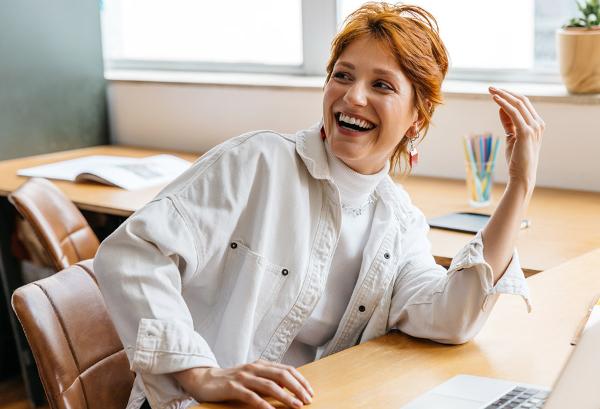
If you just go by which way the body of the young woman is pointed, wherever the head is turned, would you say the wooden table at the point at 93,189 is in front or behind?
behind

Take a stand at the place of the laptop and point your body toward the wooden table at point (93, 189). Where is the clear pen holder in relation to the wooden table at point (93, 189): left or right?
right

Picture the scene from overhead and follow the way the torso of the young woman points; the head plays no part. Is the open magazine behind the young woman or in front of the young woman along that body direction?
behind

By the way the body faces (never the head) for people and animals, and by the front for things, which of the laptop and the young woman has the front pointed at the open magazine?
the laptop

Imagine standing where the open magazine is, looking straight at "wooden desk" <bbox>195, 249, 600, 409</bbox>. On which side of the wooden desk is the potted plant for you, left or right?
left

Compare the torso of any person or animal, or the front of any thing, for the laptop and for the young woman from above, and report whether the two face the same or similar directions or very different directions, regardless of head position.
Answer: very different directions

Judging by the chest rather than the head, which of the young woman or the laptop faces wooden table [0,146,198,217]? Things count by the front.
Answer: the laptop

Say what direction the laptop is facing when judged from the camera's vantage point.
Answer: facing away from the viewer and to the left of the viewer

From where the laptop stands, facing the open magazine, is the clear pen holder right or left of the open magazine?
right

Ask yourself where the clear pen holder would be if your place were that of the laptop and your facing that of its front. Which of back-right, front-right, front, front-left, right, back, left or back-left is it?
front-right

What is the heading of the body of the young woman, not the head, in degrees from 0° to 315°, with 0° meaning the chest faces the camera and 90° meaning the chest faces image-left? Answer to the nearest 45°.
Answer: approximately 315°

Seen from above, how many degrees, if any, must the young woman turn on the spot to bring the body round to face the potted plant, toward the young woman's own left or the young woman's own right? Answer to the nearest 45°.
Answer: approximately 90° to the young woman's own left
